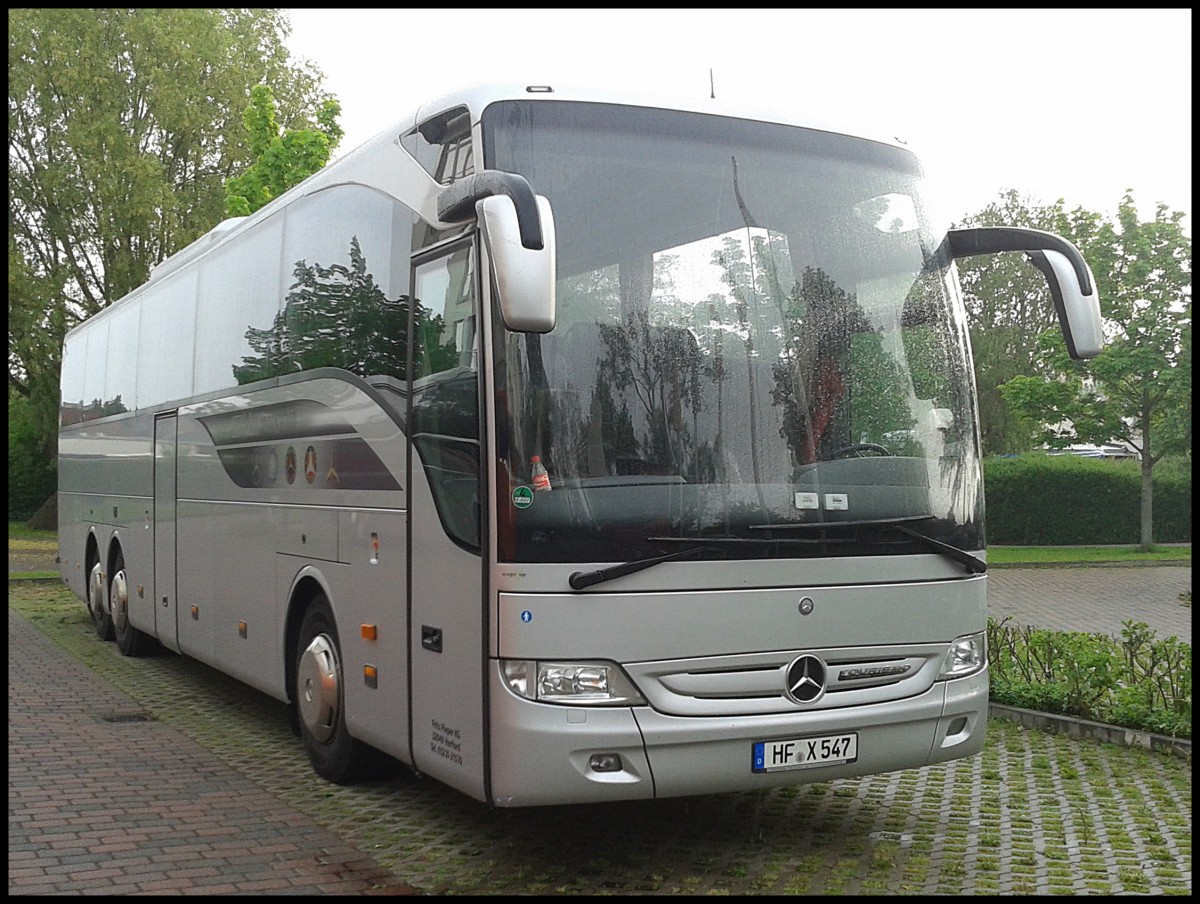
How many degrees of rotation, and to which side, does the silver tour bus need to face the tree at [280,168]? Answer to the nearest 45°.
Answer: approximately 135° to its left

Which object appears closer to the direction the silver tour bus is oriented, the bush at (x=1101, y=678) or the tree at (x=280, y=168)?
the bush

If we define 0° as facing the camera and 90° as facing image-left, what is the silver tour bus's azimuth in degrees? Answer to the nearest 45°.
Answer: approximately 315°

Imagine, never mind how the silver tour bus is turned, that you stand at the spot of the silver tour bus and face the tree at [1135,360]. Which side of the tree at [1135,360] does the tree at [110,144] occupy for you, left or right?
left

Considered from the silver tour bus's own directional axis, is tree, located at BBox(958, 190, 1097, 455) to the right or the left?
on its left

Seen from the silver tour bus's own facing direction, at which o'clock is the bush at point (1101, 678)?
The bush is roughly at 11 o'clock from the silver tour bus.

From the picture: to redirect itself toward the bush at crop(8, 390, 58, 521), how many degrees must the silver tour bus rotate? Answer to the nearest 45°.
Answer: approximately 180°

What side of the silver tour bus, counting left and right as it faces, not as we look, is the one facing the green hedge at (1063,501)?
left
